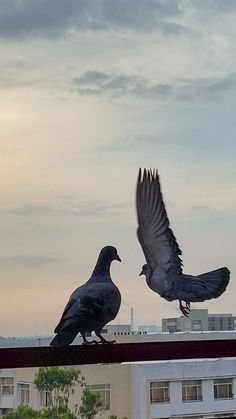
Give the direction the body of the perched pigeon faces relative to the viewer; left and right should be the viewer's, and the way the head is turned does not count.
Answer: facing to the right of the viewer

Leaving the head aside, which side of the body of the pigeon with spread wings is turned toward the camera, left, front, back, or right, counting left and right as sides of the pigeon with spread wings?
left

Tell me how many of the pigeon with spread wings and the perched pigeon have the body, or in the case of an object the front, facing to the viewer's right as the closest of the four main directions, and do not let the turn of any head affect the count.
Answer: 1

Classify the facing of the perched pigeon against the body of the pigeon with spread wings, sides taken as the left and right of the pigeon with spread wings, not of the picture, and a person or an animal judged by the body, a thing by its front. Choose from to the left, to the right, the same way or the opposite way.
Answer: the opposite way
